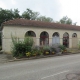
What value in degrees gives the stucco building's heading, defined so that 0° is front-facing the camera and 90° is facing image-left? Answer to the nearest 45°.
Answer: approximately 315°

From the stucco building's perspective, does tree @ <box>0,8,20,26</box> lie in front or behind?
behind

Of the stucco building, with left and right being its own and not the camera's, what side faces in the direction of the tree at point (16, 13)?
back
